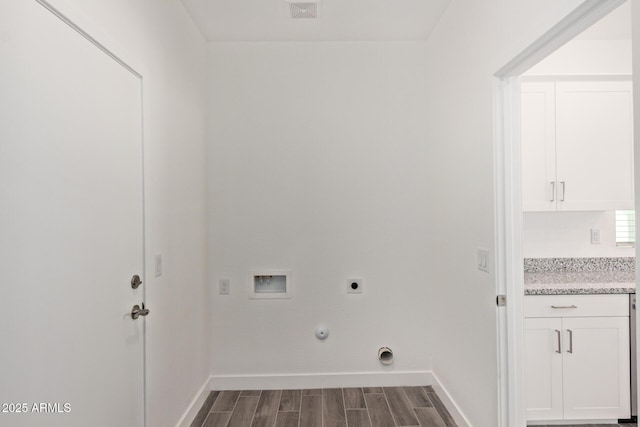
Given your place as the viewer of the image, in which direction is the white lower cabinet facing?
facing the viewer

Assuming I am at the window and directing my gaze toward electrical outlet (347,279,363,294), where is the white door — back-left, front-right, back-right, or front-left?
front-left

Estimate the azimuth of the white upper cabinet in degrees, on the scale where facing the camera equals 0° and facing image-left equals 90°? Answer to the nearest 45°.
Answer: approximately 0°

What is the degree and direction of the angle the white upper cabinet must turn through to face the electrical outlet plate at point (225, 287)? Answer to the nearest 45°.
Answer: approximately 45° to its right

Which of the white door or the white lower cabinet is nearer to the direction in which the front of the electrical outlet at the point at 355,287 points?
the white door

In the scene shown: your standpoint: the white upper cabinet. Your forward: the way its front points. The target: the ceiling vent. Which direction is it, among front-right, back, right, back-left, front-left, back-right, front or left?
front-right

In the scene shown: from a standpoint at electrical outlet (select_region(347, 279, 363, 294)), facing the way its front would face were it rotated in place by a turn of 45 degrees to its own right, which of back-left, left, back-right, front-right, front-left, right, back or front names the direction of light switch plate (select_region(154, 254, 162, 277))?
front

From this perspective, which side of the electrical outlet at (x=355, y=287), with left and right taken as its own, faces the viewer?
front

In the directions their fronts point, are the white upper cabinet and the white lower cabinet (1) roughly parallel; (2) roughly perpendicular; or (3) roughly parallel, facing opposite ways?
roughly parallel
